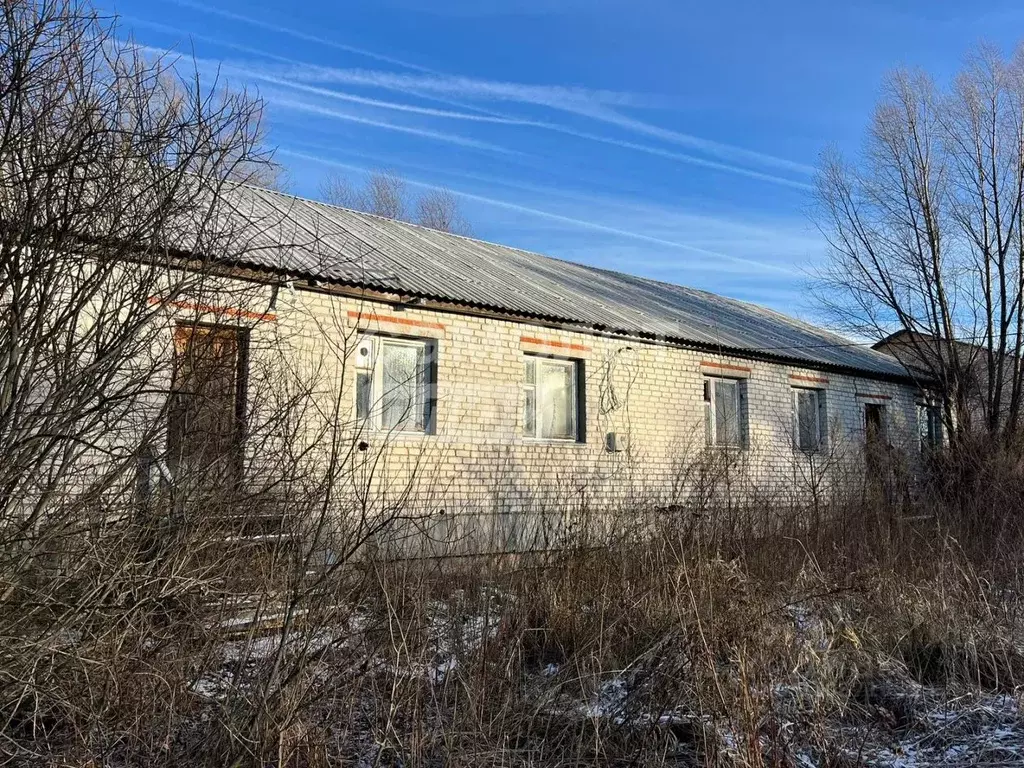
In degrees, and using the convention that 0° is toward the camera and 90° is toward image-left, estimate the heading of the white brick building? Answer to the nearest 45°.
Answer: approximately 315°
